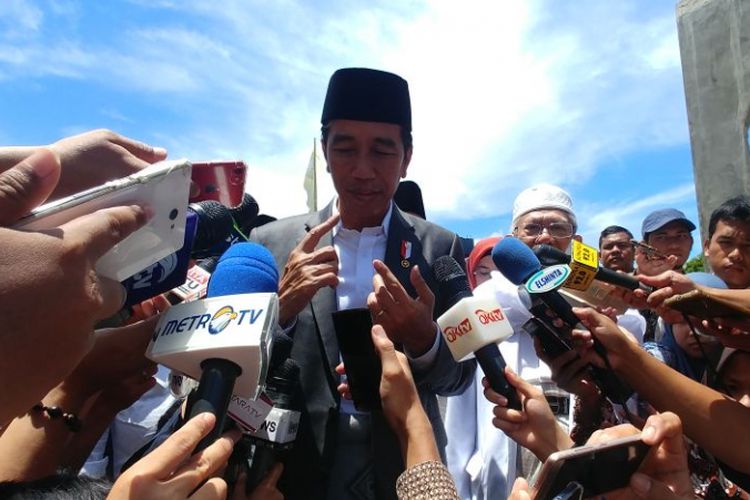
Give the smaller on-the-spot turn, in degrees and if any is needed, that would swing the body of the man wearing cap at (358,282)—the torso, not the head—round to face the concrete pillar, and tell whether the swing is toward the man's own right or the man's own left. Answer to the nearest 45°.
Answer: approximately 135° to the man's own left

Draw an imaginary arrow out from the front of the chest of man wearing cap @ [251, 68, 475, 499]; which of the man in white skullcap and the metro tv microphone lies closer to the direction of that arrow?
the metro tv microphone

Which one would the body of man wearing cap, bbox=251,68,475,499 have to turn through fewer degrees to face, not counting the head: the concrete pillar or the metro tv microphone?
the metro tv microphone

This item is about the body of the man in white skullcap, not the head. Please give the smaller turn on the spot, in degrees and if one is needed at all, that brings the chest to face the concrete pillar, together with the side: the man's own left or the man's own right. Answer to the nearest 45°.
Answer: approximately 135° to the man's own left

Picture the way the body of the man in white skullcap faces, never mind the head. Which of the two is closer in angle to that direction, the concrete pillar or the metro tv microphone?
the metro tv microphone

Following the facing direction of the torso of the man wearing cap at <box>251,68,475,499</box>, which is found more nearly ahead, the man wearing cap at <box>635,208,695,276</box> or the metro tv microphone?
the metro tv microphone

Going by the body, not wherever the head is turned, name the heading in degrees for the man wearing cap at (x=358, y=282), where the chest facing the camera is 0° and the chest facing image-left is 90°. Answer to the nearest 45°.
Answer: approximately 0°

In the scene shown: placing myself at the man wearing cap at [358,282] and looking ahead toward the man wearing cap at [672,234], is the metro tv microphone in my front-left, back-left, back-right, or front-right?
back-right

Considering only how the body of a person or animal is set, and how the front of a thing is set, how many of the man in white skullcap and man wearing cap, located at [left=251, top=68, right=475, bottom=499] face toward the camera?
2

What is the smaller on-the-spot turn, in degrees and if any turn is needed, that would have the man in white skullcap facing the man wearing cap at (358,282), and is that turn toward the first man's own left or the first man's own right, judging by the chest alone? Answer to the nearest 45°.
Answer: approximately 45° to the first man's own right
